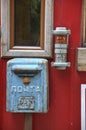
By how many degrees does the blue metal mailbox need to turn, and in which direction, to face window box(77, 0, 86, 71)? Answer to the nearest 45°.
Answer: approximately 90° to its left

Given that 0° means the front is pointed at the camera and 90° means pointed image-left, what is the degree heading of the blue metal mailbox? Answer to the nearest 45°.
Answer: approximately 0°
